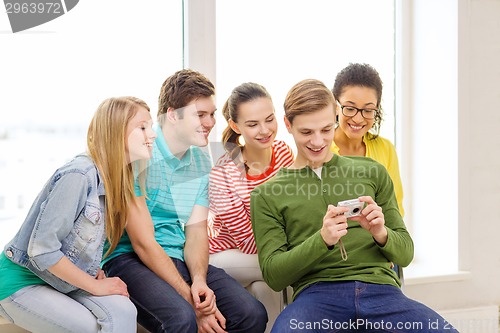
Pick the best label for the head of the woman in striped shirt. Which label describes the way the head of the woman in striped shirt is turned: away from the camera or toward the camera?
toward the camera

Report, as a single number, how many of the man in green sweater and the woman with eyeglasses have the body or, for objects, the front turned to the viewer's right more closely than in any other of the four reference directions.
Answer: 0

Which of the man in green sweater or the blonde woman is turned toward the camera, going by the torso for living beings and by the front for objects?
the man in green sweater

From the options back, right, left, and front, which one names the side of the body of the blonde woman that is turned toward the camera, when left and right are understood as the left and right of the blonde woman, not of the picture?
right

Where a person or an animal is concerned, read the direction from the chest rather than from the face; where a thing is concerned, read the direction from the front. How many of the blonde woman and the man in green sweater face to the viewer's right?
1

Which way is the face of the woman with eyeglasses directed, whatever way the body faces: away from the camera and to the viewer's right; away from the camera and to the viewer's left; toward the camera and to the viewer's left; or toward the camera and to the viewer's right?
toward the camera and to the viewer's left

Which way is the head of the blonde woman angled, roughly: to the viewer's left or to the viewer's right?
to the viewer's right

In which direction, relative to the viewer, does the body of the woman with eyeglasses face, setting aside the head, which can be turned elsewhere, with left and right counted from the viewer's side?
facing the viewer and to the left of the viewer

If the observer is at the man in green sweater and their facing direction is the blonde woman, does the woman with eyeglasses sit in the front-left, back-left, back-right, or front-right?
back-right

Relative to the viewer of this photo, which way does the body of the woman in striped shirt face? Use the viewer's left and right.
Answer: facing the viewer and to the right of the viewer

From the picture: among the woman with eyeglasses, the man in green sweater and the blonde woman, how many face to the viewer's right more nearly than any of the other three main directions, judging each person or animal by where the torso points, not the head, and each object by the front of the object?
1

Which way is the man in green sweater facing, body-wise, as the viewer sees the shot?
toward the camera
